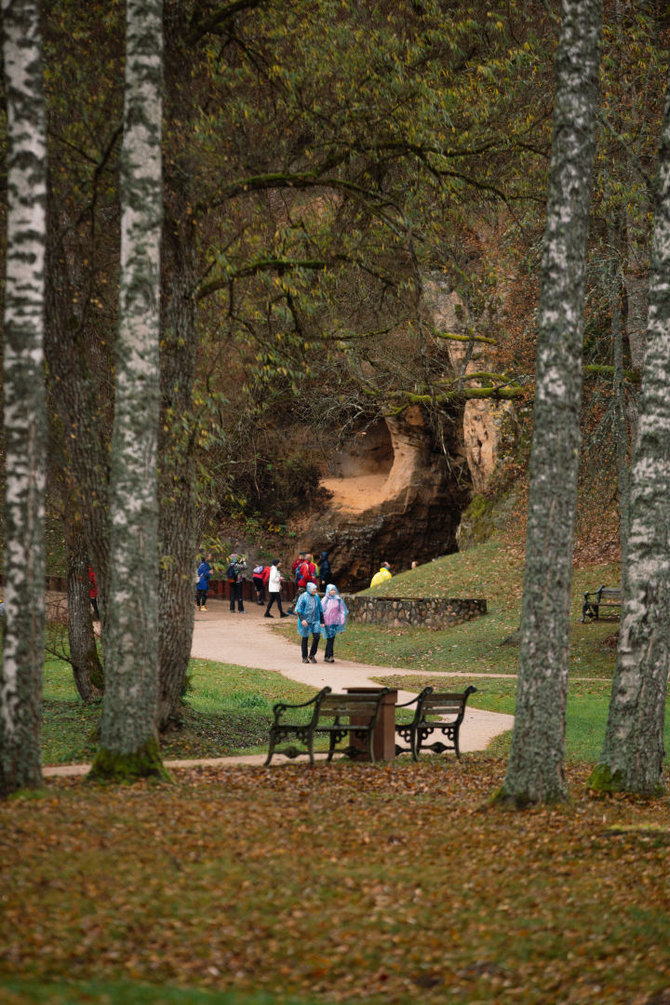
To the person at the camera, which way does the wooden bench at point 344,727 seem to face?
facing away from the viewer and to the left of the viewer

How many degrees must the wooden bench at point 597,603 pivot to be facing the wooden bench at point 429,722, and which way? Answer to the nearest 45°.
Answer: approximately 45° to its left

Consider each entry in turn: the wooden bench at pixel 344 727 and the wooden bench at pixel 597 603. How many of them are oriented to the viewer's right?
0

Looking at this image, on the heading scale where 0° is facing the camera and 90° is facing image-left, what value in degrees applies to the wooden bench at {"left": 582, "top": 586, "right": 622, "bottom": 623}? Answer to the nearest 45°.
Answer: approximately 45°

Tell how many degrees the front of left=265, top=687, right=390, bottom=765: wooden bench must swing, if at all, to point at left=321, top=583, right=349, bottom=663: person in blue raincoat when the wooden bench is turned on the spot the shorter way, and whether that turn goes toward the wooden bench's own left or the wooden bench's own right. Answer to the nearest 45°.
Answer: approximately 45° to the wooden bench's own right

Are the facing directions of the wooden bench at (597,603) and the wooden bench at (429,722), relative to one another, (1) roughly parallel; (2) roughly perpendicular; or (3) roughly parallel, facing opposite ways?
roughly perpendicular

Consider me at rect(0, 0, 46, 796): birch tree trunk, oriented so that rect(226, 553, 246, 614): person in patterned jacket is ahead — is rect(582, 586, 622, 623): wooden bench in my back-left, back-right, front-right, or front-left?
front-right

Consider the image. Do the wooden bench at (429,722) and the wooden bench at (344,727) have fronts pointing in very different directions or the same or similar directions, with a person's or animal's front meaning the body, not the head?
same or similar directions

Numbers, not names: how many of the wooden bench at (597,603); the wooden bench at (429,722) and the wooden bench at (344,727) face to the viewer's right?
0

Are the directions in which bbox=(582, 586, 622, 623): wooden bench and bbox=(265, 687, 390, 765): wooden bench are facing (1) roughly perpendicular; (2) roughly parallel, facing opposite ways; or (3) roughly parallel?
roughly perpendicular

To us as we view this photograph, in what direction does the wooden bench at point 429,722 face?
facing away from the viewer and to the left of the viewer

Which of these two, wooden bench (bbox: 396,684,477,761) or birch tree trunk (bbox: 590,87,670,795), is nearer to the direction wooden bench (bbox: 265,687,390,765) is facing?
the wooden bench

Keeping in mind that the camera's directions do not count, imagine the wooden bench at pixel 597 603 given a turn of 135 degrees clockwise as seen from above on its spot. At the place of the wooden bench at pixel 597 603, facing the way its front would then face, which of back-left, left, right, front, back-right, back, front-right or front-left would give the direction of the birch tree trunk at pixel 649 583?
back

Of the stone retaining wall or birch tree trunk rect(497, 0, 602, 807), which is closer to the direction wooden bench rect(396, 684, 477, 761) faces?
the stone retaining wall

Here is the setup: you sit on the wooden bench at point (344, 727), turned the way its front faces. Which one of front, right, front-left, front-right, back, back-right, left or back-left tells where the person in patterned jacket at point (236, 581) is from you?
front-right

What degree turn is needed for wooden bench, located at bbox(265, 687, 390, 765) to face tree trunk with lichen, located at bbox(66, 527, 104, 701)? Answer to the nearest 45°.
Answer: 0° — it already faces it

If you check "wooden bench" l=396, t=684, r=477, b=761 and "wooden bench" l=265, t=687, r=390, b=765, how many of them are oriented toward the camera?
0

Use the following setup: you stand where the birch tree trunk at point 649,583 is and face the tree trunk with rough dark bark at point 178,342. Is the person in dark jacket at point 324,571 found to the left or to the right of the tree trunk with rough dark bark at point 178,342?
right

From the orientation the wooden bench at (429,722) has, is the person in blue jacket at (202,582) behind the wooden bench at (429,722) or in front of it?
in front
